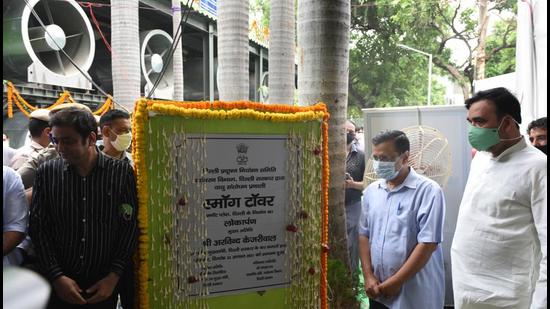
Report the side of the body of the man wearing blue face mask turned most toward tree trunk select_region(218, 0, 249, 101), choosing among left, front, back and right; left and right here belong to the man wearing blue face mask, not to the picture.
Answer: right

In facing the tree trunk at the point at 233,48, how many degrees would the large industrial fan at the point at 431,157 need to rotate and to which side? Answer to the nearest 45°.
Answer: approximately 135° to its right

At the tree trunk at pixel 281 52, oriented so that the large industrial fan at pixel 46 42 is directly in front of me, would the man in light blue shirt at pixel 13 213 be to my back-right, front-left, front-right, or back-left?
back-left

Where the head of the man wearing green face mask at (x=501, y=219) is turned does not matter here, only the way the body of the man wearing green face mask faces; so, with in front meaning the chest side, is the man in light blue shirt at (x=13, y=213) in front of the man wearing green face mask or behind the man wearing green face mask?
in front

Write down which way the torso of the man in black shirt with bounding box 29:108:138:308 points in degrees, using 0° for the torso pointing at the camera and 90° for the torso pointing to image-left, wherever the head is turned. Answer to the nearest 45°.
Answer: approximately 0°

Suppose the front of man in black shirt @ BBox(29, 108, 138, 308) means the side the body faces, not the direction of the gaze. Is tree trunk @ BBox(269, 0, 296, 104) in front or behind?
behind

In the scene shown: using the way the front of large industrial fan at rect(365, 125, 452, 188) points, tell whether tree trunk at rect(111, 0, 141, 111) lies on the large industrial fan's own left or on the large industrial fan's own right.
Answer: on the large industrial fan's own right

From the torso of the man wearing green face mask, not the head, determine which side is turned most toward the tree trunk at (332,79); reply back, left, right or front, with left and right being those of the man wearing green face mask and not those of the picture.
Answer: right

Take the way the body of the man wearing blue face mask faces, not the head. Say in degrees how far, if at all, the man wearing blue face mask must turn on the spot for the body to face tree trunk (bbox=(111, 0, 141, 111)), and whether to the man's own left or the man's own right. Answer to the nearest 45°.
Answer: approximately 90° to the man's own right

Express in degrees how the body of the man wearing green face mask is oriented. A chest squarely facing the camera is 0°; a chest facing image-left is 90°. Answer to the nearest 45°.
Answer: approximately 45°

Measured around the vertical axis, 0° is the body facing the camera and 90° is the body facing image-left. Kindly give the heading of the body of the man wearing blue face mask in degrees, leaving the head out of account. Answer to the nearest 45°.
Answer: approximately 45°

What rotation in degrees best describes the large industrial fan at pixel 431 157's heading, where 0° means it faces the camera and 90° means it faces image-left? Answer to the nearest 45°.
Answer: approximately 0°

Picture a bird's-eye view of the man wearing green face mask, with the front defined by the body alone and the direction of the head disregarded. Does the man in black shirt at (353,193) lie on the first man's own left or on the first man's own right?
on the first man's own right

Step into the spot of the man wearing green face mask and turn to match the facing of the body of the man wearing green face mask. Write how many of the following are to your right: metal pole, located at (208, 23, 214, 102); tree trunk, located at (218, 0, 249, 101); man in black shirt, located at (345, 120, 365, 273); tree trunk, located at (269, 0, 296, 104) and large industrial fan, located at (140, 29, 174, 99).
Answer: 5

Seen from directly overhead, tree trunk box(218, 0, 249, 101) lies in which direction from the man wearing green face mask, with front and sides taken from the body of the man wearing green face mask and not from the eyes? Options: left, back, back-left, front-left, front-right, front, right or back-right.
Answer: right

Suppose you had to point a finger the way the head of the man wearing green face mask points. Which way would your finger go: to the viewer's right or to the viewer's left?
to the viewer's left

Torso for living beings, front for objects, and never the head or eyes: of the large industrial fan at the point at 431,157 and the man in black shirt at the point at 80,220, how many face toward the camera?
2
